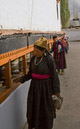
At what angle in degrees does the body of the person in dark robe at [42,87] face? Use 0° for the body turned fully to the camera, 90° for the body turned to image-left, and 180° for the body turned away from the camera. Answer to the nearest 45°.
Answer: approximately 45°
